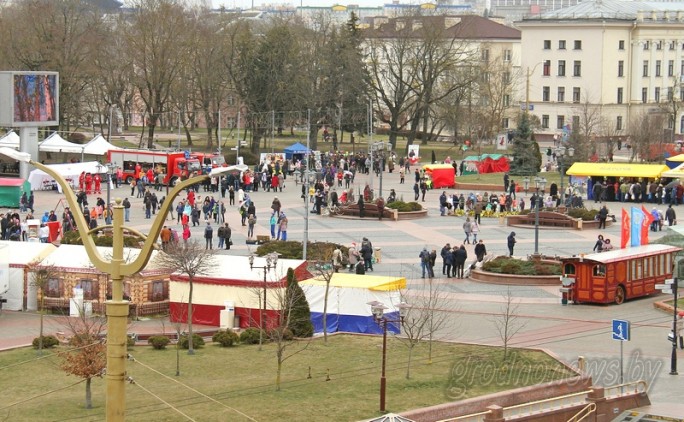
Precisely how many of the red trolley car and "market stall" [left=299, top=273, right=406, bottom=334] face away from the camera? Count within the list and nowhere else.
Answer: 1

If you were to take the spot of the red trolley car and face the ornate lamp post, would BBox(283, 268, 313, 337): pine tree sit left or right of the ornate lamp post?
right

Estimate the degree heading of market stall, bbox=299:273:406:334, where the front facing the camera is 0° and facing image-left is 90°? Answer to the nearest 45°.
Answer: approximately 180°

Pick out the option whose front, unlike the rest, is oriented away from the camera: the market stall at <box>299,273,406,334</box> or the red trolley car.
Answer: the market stall

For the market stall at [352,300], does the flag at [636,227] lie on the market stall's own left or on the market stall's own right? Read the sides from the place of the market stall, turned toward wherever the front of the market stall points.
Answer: on the market stall's own right

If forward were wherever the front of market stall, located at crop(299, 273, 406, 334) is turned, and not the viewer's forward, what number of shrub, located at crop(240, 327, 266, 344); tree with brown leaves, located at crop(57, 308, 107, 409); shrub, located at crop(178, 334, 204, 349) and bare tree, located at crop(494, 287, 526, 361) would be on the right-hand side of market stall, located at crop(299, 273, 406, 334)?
1

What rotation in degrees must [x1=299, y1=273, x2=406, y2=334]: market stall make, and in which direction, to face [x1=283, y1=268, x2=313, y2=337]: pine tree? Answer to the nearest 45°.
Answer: approximately 135° to its left

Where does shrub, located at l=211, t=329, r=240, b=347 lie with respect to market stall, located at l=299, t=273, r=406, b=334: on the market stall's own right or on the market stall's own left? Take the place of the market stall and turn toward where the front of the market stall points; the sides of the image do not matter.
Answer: on the market stall's own left
